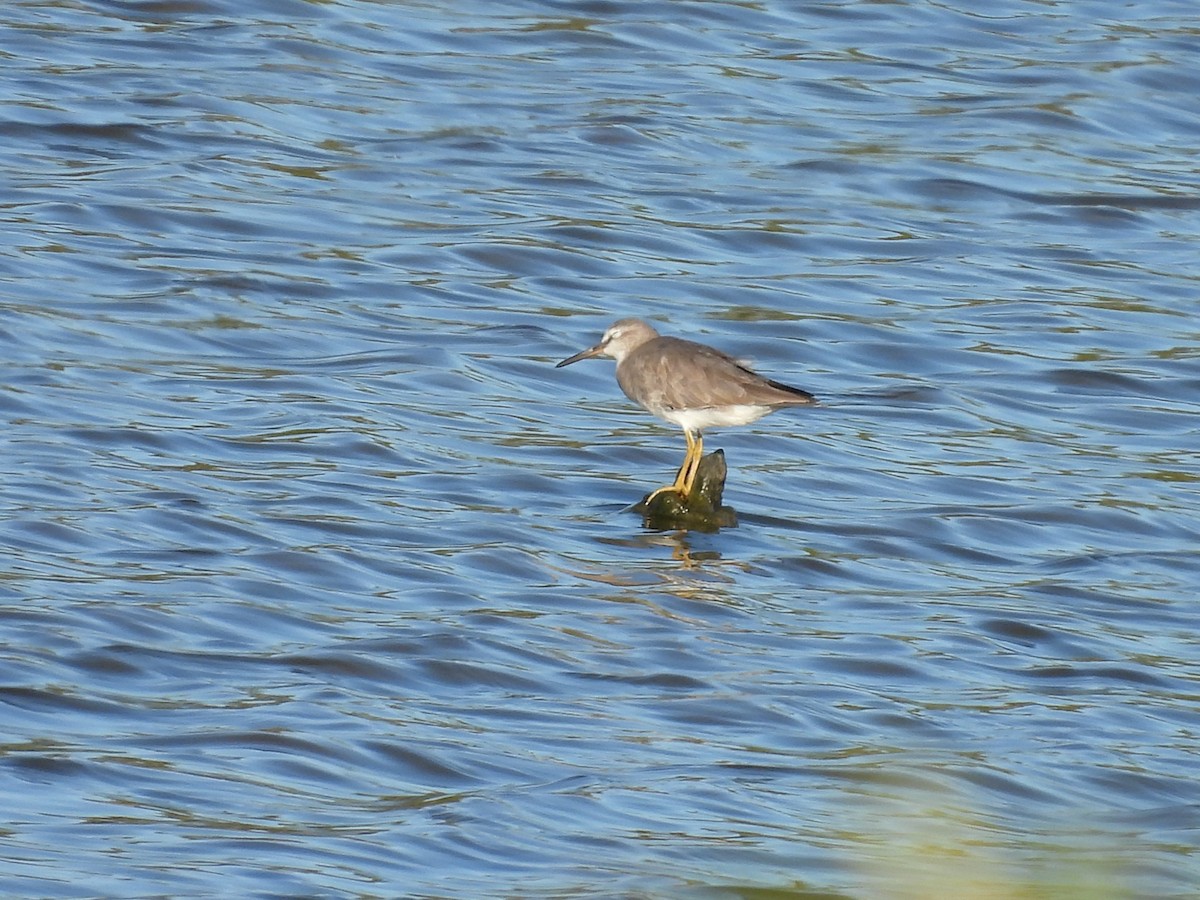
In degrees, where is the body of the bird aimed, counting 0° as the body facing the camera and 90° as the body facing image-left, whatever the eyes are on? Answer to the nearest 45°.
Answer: approximately 90°
